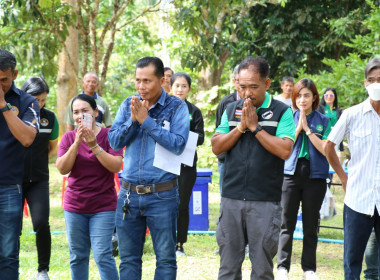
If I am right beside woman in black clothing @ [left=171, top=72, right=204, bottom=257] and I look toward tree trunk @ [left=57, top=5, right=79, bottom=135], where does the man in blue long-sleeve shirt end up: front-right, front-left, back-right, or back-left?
back-left

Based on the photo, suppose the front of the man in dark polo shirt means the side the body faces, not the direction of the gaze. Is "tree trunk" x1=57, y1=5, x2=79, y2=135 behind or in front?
behind

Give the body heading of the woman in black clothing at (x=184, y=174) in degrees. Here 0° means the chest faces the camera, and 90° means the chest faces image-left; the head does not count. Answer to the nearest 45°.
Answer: approximately 0°
